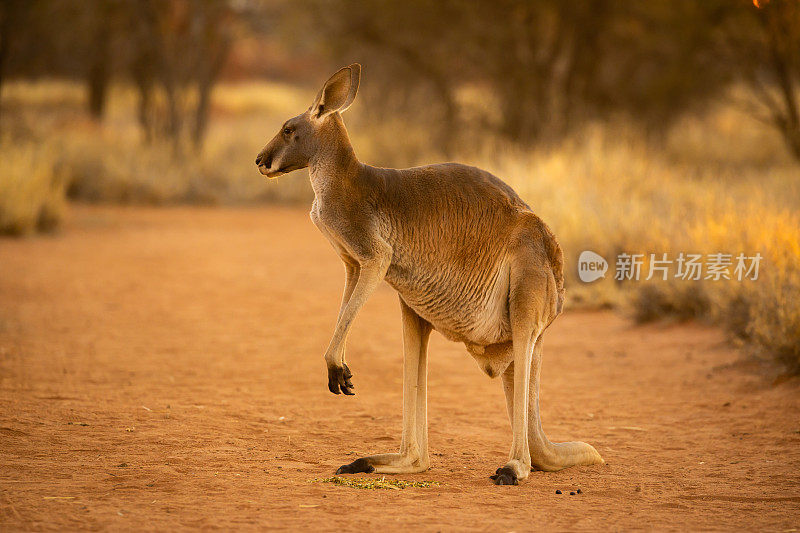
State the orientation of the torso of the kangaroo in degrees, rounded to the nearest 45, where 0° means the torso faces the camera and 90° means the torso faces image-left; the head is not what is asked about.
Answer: approximately 90°
